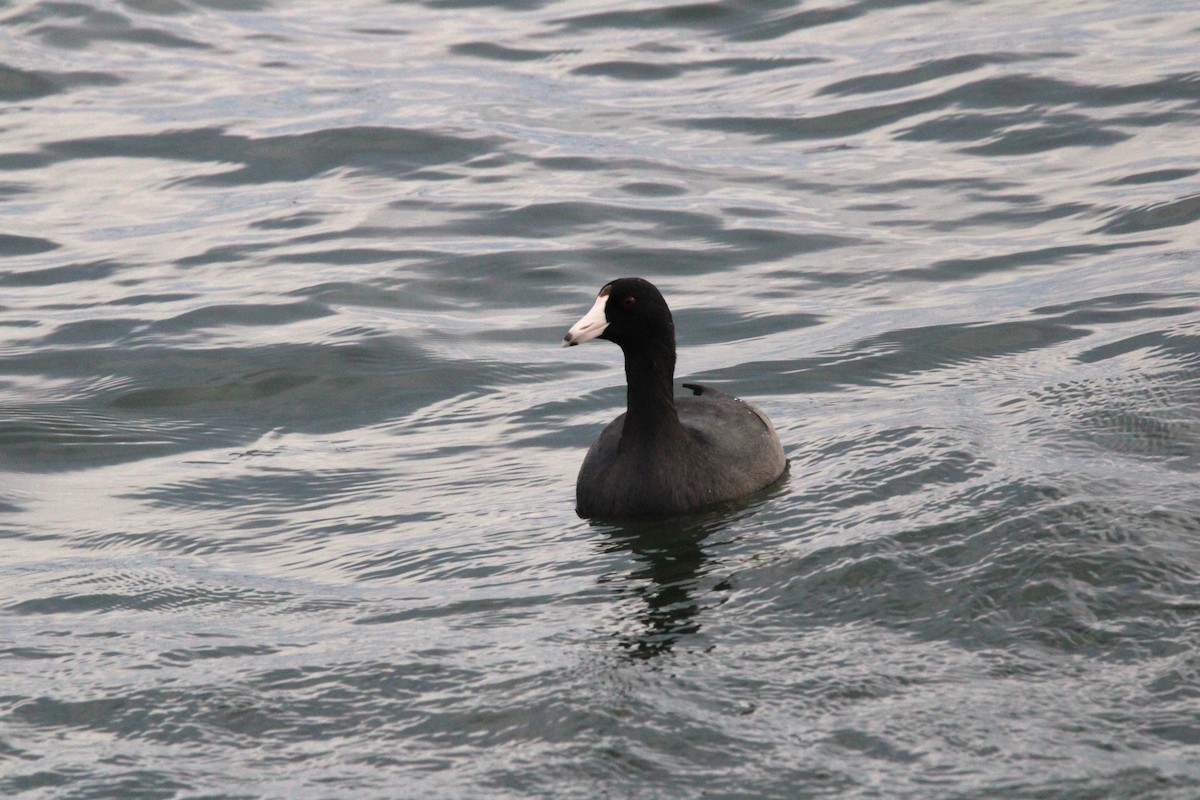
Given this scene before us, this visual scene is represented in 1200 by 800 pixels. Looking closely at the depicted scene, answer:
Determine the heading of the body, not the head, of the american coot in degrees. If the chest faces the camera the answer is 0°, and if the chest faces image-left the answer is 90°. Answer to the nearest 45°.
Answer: approximately 45°
